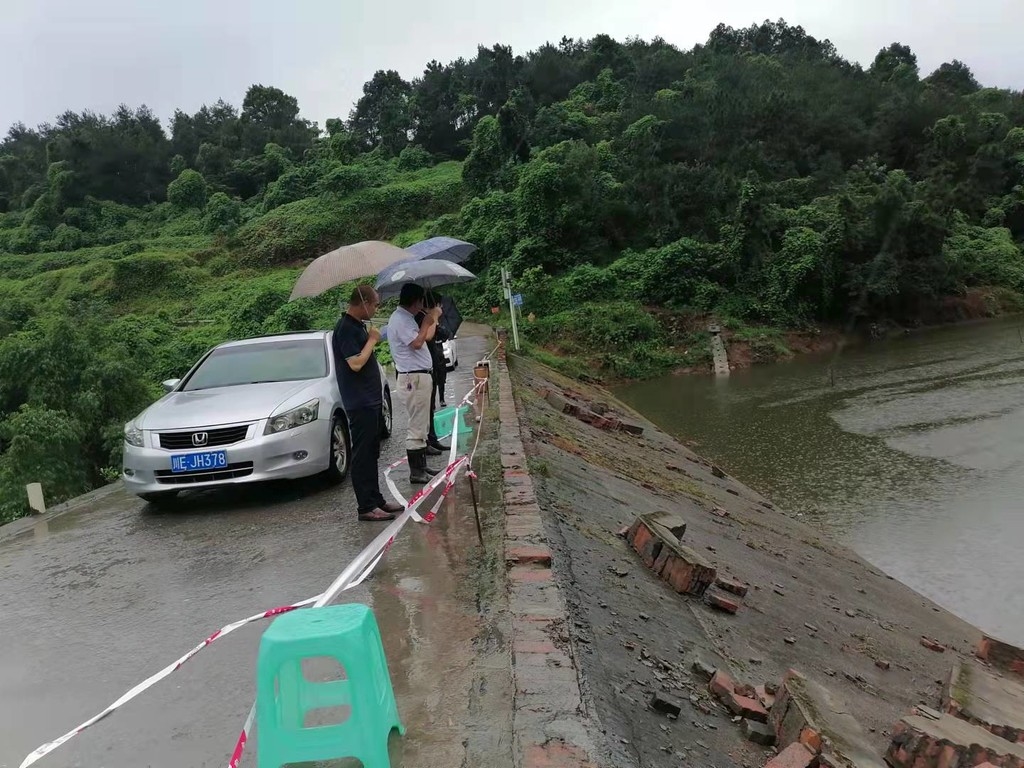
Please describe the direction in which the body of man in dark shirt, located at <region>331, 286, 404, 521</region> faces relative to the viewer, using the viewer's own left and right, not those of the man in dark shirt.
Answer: facing to the right of the viewer

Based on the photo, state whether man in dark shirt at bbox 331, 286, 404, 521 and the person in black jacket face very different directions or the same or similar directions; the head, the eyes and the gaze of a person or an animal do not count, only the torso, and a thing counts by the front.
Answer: same or similar directions

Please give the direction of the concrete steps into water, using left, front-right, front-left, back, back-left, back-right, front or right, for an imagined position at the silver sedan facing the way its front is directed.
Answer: back

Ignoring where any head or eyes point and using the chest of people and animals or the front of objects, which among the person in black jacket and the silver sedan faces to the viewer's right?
the person in black jacket

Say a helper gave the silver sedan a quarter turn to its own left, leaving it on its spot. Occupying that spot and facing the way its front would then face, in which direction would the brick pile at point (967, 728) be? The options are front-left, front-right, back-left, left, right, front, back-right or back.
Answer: front

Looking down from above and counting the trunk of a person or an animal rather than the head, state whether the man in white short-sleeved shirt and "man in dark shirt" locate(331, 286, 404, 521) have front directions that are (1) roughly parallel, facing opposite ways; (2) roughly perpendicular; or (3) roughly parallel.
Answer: roughly parallel

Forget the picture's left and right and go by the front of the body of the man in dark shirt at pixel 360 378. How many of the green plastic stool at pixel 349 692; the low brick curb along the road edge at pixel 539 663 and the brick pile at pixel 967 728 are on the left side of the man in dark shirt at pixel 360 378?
0

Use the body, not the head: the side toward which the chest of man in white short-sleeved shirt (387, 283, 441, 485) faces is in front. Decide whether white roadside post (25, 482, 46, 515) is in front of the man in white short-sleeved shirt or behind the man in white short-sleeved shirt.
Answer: behind

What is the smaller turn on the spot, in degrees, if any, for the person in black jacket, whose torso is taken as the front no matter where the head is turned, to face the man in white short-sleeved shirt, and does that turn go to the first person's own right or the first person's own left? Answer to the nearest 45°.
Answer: approximately 90° to the first person's own right

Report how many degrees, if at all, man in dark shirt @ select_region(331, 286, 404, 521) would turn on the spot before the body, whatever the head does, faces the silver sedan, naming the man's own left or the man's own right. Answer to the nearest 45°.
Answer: approximately 135° to the man's own left

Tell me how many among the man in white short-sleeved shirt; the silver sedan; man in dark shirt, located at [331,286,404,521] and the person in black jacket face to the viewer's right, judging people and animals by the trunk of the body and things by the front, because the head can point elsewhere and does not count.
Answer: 3

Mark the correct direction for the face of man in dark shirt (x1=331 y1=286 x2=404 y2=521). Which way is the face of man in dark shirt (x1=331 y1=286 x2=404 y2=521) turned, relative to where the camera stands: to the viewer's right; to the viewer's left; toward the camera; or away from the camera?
to the viewer's right

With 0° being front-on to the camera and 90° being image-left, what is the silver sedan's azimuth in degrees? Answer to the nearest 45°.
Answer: approximately 45°

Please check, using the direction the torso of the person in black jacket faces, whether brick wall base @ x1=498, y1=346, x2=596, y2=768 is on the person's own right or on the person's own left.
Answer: on the person's own right

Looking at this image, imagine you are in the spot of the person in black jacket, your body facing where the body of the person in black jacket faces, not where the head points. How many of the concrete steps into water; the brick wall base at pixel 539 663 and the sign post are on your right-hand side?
1

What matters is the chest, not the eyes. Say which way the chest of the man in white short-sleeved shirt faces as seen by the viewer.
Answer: to the viewer's right

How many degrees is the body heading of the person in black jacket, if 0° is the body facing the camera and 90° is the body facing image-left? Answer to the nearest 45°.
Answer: approximately 270°
